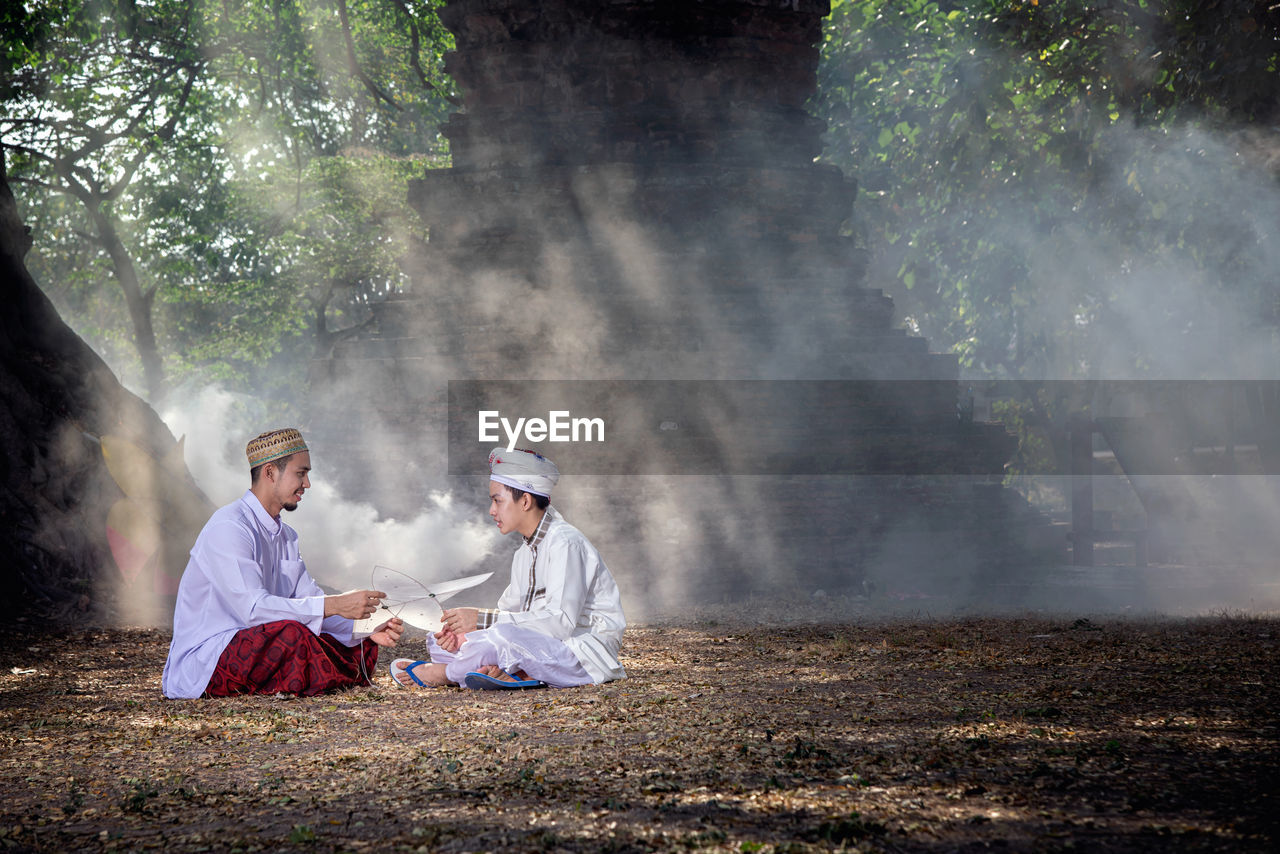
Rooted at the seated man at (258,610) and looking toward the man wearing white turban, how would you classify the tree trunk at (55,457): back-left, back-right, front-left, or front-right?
back-left

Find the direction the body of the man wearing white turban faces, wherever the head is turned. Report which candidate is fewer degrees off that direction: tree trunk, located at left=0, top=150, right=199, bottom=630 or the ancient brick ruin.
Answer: the tree trunk

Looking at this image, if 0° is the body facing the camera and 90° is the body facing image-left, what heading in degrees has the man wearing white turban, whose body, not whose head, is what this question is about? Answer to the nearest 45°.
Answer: approximately 90°

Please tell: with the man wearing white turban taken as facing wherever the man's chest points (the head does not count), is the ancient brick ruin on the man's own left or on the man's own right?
on the man's own right

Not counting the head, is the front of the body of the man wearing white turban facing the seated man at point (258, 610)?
yes

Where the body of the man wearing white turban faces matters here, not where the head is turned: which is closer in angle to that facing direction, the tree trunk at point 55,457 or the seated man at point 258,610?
the seated man

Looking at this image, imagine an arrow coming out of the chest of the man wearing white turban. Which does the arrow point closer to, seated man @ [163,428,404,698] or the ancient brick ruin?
the seated man

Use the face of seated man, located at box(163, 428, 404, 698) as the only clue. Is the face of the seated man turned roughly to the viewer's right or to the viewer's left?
to the viewer's right
